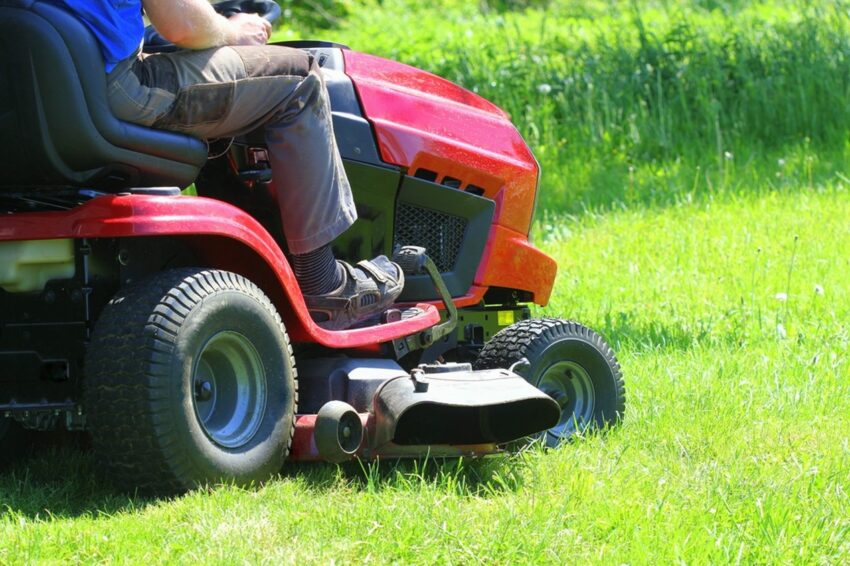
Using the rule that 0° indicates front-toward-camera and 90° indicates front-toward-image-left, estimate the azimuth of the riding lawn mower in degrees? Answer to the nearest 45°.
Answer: approximately 225°
